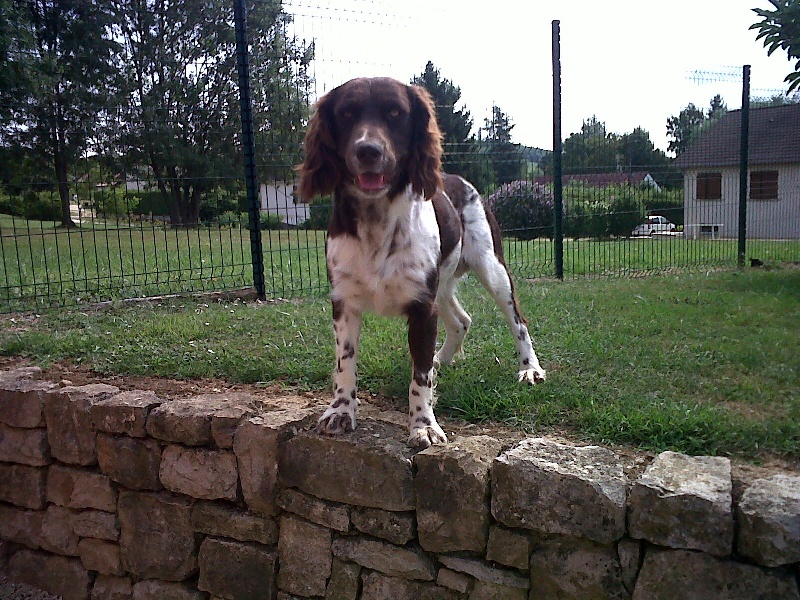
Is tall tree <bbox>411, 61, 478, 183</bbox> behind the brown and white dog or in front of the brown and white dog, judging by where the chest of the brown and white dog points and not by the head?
behind

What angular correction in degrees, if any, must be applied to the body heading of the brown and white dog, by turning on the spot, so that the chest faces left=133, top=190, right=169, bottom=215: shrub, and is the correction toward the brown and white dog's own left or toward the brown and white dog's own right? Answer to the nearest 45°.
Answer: approximately 90° to the brown and white dog's own right

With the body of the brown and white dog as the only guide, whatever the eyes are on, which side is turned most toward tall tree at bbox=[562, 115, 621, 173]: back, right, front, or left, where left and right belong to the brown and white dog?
back

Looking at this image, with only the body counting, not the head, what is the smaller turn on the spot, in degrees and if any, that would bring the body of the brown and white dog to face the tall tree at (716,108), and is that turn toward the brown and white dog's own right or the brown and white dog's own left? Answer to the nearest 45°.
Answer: approximately 180°

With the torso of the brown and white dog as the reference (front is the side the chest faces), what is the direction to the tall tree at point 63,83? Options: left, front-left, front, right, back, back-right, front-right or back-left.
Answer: right

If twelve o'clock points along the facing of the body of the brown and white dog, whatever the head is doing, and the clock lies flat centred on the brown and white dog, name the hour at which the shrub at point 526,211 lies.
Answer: The shrub is roughly at 5 o'clock from the brown and white dog.

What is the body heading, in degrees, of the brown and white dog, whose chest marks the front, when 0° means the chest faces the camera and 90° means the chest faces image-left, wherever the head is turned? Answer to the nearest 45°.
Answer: approximately 45°

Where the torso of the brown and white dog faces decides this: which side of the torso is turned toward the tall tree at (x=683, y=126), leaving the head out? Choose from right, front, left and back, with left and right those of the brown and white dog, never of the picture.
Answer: back

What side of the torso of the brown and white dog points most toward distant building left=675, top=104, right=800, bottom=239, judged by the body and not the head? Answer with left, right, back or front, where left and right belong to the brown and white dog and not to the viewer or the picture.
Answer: back
